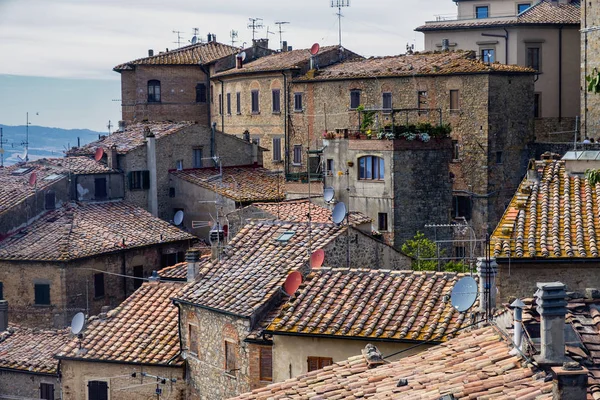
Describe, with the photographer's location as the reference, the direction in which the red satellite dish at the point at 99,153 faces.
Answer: facing the viewer and to the left of the viewer

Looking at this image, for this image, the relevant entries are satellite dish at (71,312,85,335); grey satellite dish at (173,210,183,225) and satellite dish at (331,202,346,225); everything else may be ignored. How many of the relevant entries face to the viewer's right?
0

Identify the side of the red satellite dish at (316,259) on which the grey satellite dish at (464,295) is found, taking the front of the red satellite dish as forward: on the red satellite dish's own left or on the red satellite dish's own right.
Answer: on the red satellite dish's own left

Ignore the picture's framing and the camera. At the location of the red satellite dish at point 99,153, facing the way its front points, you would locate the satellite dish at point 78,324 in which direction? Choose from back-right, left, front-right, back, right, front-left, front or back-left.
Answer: front-left

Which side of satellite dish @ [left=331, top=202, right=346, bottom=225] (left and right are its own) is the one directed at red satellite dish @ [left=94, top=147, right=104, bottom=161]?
right

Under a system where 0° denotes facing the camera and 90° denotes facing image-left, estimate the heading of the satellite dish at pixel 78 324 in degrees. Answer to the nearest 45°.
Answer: approximately 45°

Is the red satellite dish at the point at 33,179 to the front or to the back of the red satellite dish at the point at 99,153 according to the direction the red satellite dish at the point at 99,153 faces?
to the front

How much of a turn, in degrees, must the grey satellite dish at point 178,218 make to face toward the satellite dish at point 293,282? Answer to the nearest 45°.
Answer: approximately 45° to its left

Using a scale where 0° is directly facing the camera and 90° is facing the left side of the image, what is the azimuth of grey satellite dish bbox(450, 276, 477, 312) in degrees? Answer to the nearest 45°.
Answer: approximately 45°

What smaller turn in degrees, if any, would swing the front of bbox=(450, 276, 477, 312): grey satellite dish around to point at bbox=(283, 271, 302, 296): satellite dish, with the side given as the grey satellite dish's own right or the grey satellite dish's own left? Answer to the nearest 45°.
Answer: approximately 90° to the grey satellite dish's own right

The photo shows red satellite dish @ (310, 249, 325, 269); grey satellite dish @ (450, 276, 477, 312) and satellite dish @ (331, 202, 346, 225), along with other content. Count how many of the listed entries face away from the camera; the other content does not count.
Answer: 0
